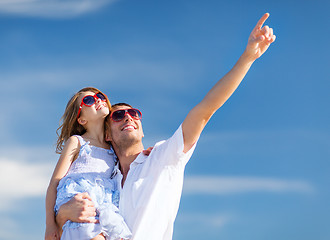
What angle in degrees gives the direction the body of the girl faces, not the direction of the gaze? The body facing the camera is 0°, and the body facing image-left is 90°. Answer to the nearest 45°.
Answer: approximately 315°

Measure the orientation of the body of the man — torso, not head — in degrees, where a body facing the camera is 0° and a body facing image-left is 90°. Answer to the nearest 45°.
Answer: approximately 0°

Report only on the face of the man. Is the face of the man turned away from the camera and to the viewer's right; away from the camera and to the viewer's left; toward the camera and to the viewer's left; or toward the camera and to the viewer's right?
toward the camera and to the viewer's right
